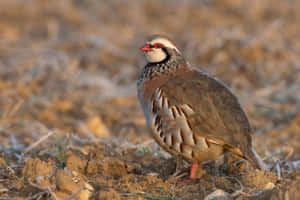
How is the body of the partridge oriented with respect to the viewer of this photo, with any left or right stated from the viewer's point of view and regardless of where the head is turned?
facing to the left of the viewer

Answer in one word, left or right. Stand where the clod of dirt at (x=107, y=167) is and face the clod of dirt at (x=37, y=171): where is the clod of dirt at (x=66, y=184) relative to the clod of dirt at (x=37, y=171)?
left

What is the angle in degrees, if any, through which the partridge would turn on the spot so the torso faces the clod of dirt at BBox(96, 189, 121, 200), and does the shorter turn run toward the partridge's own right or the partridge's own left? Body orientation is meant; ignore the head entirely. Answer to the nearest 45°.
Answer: approximately 45° to the partridge's own left

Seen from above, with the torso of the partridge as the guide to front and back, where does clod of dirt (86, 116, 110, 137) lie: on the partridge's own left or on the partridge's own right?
on the partridge's own right

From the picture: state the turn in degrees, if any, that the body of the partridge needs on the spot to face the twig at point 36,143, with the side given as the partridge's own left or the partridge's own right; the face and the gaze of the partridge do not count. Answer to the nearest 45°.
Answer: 0° — it already faces it

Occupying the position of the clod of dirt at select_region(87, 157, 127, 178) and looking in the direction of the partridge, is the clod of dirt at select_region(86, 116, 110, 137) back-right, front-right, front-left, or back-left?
back-left
